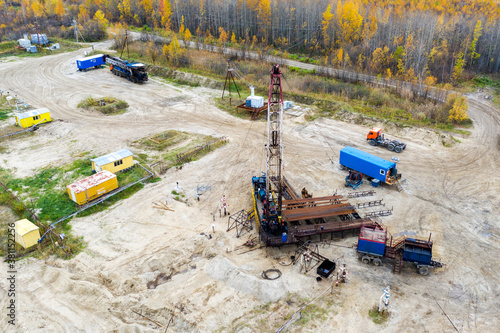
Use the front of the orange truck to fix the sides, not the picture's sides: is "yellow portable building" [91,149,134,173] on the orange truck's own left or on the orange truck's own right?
on the orange truck's own left

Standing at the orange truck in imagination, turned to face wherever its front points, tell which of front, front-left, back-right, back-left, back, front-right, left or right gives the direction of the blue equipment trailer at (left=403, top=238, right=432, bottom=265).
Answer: back-left

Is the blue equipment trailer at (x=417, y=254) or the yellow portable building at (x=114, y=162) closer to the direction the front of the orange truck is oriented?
the yellow portable building

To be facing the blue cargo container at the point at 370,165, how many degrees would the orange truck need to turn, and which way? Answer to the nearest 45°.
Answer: approximately 135° to its left

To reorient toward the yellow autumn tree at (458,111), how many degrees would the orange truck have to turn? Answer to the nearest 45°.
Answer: approximately 90° to its right

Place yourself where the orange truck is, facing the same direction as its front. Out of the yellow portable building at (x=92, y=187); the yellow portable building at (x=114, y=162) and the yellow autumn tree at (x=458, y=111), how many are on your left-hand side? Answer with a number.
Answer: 2

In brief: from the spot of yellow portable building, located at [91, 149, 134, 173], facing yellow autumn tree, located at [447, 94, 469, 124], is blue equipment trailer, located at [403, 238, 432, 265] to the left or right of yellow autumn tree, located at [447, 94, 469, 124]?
right

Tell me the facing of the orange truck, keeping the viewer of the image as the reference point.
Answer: facing away from the viewer and to the left of the viewer
